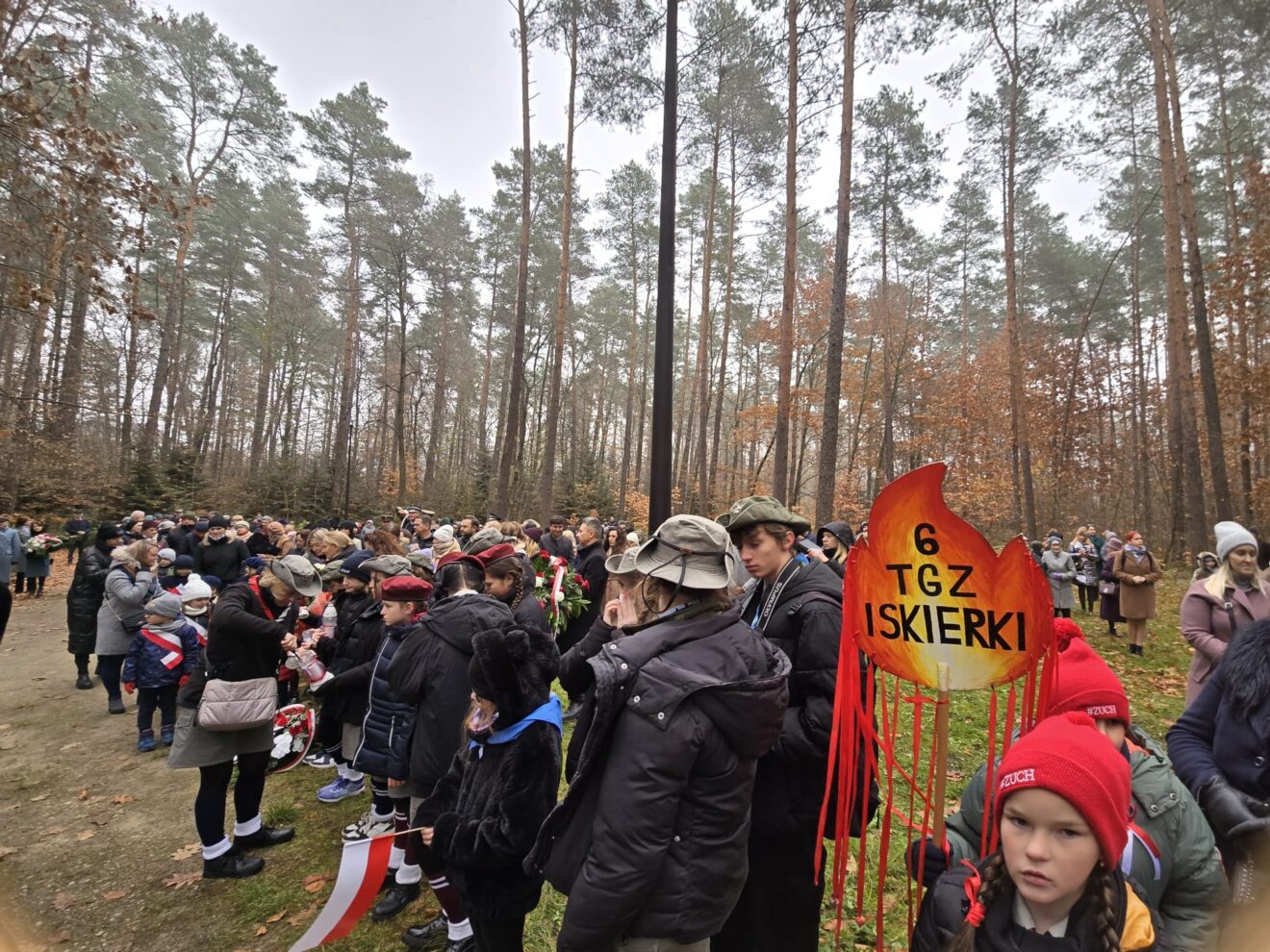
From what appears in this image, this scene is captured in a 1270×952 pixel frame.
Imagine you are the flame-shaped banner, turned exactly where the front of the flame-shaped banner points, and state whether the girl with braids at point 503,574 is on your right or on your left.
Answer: on your right

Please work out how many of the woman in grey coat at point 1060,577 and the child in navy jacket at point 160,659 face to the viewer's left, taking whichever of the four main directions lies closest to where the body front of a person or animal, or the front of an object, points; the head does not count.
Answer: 0

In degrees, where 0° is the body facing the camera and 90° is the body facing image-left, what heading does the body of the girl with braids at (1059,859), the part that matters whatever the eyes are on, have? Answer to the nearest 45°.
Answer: approximately 45°

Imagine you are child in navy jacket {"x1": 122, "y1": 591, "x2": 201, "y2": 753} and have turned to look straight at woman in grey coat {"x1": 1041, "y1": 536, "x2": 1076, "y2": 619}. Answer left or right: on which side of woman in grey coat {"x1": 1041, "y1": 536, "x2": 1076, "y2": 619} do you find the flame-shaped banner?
right

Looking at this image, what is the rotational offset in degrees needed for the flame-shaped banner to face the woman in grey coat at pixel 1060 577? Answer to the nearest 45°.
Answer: approximately 180°

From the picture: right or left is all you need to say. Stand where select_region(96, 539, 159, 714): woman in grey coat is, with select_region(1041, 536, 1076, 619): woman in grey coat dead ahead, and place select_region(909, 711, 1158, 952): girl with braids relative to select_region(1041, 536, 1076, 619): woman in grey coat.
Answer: right

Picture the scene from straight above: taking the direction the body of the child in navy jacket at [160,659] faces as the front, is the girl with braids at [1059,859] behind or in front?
in front
